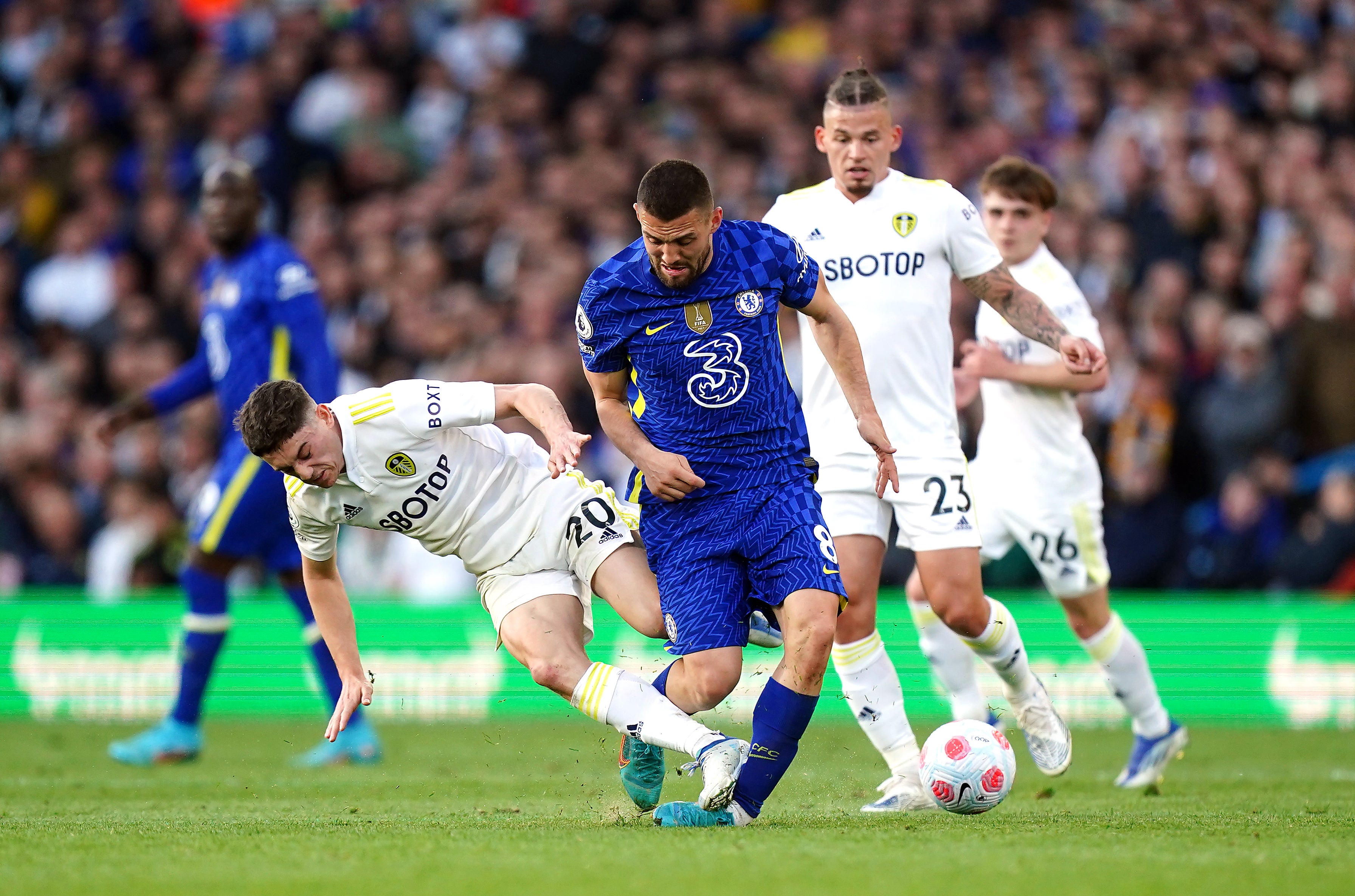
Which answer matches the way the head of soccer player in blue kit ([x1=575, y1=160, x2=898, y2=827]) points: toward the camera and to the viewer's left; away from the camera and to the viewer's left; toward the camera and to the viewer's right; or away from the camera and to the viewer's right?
toward the camera and to the viewer's left

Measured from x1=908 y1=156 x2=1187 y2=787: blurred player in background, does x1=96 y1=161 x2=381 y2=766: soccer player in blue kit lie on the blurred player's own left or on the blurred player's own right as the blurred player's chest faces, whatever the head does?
on the blurred player's own right

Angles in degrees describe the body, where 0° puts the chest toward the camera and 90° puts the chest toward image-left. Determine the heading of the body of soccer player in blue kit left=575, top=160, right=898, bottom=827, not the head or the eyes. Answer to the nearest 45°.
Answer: approximately 0°

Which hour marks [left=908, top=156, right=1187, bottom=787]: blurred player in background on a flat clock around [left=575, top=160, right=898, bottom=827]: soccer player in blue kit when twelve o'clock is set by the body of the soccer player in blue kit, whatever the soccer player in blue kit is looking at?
The blurred player in background is roughly at 7 o'clock from the soccer player in blue kit.

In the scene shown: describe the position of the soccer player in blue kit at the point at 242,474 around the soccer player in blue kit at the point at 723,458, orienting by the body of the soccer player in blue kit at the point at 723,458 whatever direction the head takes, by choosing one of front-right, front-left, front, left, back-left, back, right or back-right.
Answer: back-right
